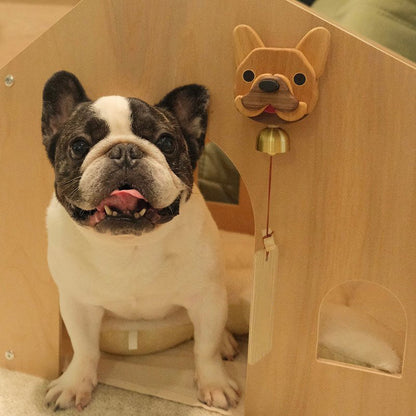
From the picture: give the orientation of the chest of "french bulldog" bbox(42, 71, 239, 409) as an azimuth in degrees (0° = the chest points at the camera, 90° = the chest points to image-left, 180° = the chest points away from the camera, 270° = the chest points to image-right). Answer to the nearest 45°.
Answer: approximately 0°
